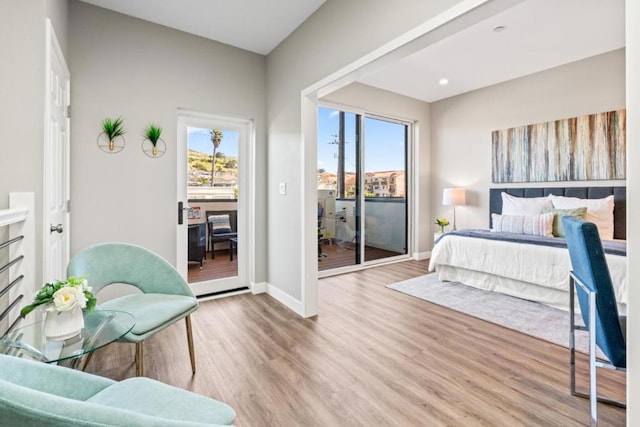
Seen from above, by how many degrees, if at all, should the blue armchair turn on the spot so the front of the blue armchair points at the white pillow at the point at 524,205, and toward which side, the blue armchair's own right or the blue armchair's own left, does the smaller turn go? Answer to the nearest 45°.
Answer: approximately 45° to the blue armchair's own left

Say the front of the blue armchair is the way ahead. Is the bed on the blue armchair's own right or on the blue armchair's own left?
on the blue armchair's own left

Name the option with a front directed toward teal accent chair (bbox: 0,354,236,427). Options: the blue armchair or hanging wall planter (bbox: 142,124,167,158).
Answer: the hanging wall planter

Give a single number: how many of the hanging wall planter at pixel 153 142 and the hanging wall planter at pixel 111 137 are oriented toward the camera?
2

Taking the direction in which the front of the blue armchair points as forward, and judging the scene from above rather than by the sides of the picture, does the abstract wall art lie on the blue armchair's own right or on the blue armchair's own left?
on the blue armchair's own left

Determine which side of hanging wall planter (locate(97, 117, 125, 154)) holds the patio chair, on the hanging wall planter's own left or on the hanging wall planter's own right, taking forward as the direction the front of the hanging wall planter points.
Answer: on the hanging wall planter's own left

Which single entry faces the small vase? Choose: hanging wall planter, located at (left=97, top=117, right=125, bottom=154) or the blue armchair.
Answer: the hanging wall planter

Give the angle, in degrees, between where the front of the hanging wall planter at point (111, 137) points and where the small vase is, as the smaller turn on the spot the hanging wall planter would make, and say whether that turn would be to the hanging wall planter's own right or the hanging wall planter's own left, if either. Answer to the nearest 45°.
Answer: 0° — it already faces it

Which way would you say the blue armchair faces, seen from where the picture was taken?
facing away from the viewer and to the right of the viewer

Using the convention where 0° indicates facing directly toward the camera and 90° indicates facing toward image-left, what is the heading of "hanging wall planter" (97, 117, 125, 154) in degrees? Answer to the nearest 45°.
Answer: approximately 0°

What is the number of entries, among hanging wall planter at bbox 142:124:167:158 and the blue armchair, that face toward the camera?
1

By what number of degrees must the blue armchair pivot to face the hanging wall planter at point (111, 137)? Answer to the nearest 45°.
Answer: approximately 135° to its left

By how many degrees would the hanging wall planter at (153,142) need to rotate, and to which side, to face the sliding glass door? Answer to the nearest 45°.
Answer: approximately 90° to its left
